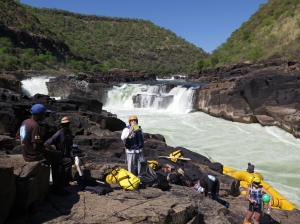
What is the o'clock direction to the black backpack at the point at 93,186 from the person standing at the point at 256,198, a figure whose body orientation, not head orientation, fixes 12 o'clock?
The black backpack is roughly at 2 o'clock from the person standing.

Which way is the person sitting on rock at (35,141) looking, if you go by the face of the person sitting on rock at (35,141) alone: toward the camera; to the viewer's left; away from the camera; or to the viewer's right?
to the viewer's right

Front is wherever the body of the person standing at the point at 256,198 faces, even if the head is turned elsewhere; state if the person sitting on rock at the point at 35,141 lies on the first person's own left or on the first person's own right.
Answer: on the first person's own right

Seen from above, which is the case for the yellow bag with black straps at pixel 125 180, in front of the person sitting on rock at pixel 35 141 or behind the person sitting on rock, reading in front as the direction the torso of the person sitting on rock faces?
in front

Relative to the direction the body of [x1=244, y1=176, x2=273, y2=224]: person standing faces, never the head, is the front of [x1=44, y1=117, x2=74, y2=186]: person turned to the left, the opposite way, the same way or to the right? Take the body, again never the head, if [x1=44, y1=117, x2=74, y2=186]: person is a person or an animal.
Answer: to the left

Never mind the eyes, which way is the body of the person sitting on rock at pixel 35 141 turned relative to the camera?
to the viewer's right

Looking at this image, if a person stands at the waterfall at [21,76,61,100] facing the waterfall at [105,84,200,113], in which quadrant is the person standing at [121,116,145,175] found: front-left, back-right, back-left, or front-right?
front-right

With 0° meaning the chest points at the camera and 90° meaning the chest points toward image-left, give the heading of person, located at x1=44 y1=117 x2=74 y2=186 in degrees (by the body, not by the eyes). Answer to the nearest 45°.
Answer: approximately 315°

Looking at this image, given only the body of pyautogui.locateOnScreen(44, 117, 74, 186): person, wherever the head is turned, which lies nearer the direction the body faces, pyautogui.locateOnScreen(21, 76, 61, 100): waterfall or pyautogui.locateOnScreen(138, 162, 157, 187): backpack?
the backpack
